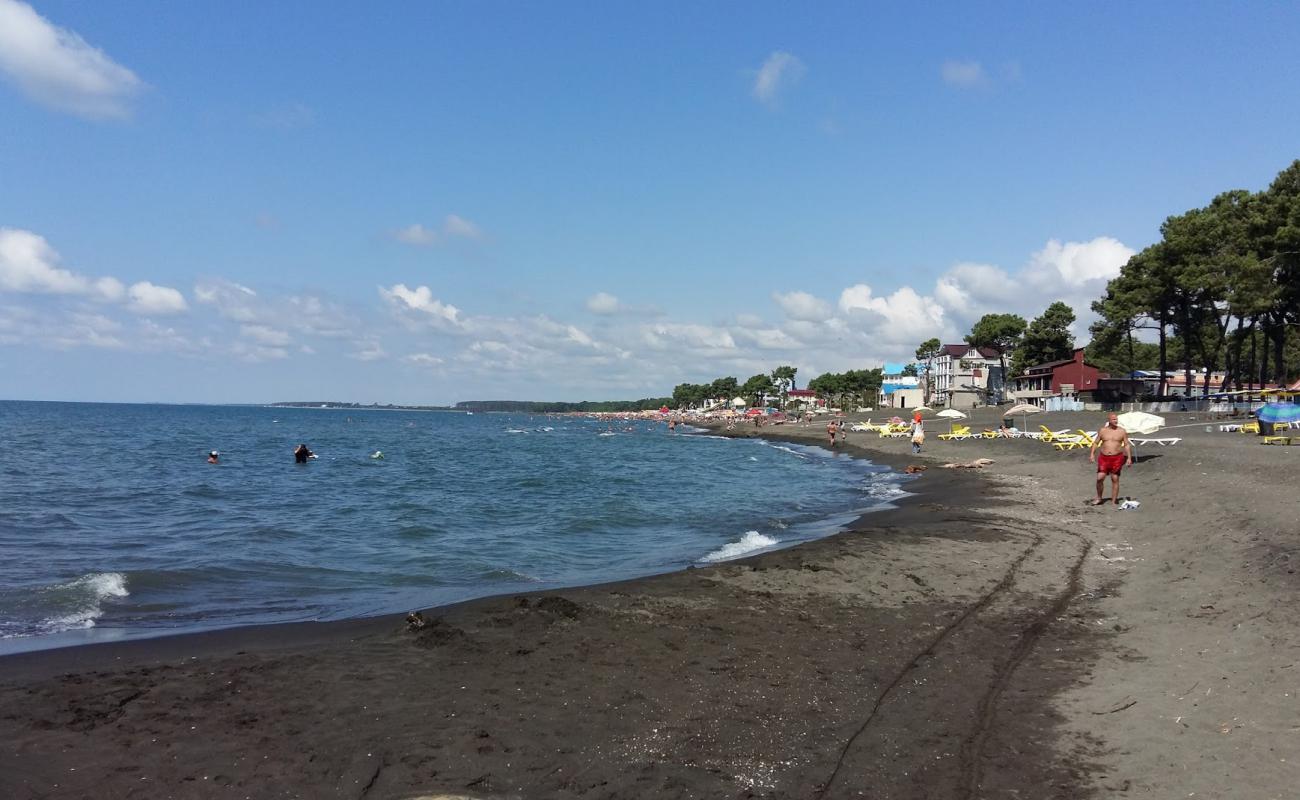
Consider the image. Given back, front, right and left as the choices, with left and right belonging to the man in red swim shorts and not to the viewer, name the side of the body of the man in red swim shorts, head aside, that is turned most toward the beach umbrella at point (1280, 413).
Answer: back

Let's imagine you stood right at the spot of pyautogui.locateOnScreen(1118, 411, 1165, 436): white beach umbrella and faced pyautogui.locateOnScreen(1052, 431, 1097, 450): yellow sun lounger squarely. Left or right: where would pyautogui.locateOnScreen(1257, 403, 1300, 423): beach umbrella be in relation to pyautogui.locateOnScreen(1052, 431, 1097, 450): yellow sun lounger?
right

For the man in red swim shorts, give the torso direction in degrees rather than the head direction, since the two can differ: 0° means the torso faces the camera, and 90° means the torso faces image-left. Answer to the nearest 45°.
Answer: approximately 0°

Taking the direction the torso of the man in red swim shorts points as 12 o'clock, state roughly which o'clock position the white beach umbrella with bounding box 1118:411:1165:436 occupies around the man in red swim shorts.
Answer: The white beach umbrella is roughly at 6 o'clock from the man in red swim shorts.

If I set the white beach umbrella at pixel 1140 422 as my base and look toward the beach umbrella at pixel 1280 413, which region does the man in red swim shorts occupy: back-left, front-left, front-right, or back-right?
back-right

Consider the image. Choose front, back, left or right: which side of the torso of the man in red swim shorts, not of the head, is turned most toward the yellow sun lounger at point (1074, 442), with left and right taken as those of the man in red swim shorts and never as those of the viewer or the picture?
back
